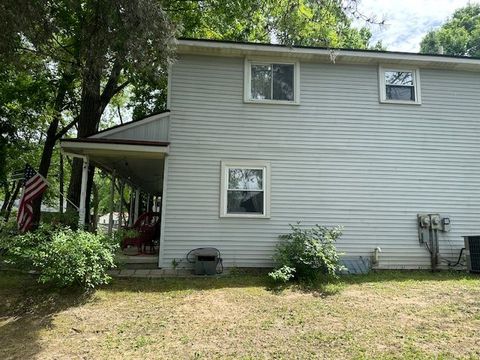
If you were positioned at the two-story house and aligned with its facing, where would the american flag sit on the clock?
The american flag is roughly at 12 o'clock from the two-story house.

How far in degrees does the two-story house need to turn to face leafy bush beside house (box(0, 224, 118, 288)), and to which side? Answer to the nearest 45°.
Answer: approximately 45° to its left

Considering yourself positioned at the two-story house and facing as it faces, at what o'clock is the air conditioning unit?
The air conditioning unit is roughly at 6 o'clock from the two-story house.

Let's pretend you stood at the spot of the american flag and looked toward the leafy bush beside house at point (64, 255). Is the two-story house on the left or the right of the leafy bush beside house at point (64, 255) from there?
left

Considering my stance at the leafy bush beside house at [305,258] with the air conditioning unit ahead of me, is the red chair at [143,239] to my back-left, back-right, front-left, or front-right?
back-left

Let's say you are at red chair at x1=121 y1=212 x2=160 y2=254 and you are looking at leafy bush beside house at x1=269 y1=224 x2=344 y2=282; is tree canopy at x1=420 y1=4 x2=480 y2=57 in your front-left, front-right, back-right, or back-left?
front-left

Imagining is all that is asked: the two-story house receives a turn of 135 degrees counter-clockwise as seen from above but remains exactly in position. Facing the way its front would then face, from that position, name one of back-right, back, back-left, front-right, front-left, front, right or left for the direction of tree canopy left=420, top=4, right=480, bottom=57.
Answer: left

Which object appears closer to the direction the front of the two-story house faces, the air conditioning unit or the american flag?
the american flag

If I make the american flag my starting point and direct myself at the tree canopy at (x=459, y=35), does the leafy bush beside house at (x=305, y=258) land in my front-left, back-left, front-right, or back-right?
front-right

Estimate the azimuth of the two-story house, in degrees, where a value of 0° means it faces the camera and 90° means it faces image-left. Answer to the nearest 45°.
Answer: approximately 90°
